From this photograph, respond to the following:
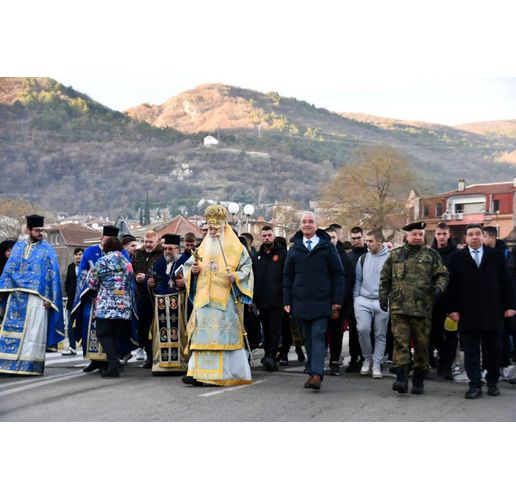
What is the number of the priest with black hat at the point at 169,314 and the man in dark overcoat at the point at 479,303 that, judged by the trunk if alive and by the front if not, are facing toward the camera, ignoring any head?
2

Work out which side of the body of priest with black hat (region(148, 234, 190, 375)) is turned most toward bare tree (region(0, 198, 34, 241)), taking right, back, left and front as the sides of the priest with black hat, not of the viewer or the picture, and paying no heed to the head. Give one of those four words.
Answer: back

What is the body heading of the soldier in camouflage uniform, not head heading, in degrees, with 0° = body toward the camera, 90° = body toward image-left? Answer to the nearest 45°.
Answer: approximately 0°

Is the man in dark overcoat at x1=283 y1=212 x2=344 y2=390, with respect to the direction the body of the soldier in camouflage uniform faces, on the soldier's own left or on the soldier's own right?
on the soldier's own right

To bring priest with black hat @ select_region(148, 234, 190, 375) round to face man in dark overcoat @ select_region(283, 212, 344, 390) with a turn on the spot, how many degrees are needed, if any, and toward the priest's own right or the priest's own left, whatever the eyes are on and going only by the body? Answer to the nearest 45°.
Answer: approximately 45° to the priest's own left

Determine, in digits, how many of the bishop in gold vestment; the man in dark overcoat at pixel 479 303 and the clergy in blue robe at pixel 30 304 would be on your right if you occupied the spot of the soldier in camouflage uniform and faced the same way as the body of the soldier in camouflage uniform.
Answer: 2
